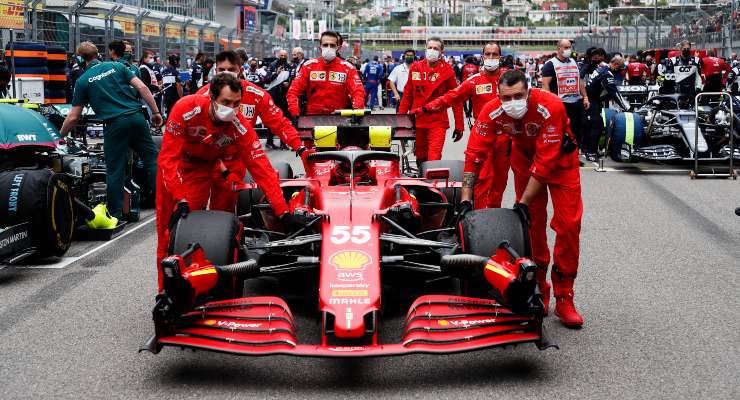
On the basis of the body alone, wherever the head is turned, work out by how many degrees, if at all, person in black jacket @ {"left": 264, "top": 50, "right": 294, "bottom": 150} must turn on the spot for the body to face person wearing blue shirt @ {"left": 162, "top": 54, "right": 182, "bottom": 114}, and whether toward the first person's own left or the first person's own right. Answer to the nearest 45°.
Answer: approximately 135° to the first person's own right

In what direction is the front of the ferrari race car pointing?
toward the camera

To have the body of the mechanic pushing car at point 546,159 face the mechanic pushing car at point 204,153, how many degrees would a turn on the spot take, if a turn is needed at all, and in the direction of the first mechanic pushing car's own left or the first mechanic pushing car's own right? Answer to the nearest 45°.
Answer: approximately 45° to the first mechanic pushing car's own right

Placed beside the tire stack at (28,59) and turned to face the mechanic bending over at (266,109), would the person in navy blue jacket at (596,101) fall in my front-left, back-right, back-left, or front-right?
front-left

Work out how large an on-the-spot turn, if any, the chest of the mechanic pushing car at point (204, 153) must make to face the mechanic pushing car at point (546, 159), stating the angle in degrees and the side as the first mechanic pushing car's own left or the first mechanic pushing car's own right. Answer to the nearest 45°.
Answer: approximately 45° to the first mechanic pushing car's own left

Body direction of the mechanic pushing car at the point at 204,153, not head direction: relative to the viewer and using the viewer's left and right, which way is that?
facing the viewer and to the right of the viewer

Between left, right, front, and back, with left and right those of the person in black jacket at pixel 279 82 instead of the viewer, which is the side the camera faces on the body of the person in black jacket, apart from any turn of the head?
front

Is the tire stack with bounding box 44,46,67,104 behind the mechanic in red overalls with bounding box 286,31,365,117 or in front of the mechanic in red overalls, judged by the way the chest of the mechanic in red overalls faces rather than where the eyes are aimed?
behind

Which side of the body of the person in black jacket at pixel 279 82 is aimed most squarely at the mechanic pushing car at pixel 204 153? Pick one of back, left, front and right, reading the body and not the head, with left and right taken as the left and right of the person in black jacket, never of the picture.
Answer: front

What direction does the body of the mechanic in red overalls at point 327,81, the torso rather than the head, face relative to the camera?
toward the camera

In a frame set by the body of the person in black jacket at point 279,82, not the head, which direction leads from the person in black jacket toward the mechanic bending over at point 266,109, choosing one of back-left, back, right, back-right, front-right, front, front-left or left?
front

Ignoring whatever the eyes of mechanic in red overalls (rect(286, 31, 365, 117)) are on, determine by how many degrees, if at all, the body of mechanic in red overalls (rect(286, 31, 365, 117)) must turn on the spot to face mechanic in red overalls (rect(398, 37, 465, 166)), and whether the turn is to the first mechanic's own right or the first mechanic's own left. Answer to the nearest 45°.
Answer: approximately 90° to the first mechanic's own left
